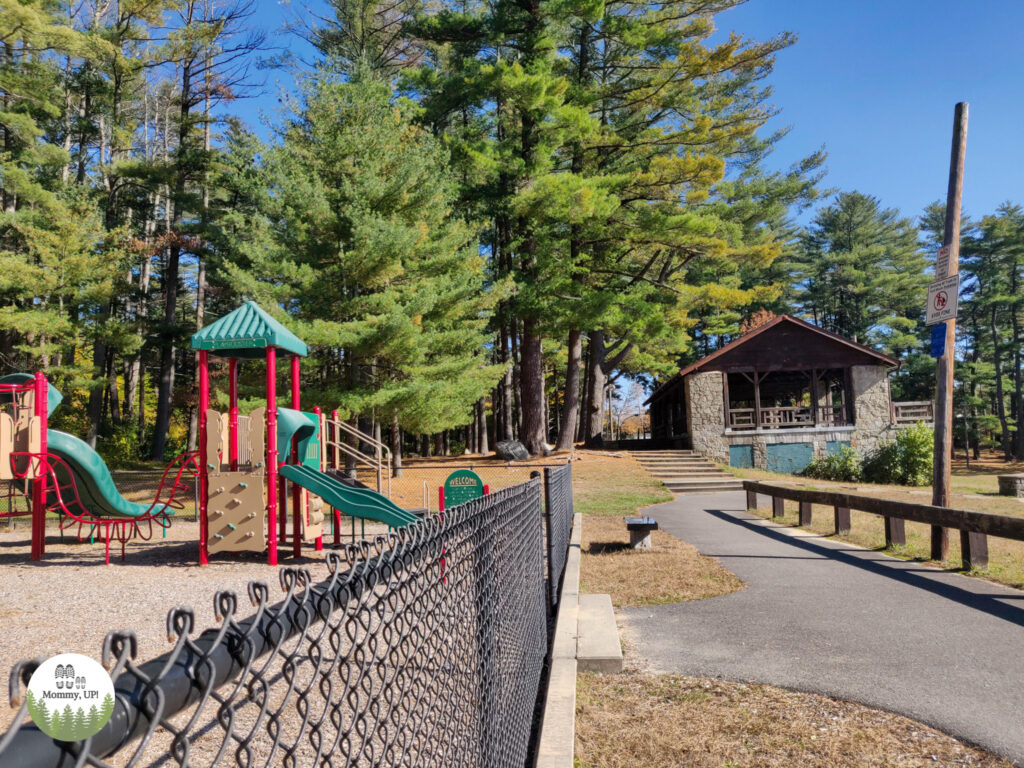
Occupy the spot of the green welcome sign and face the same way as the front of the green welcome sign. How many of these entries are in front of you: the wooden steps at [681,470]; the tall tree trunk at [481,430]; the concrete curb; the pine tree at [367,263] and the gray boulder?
1

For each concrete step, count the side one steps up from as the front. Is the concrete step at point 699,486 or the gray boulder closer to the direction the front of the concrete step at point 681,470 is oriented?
the concrete step

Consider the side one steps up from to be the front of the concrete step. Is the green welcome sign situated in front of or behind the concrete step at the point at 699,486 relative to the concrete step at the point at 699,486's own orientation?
in front

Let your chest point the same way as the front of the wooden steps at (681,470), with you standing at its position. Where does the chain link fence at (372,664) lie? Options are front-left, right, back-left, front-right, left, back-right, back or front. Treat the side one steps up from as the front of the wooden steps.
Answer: front

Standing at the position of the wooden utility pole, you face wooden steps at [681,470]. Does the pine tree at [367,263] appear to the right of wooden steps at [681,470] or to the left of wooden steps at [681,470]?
left

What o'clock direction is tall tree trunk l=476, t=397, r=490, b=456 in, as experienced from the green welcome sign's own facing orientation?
The tall tree trunk is roughly at 6 o'clock from the green welcome sign.

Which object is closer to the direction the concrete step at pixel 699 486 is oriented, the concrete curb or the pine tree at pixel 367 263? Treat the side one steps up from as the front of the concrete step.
the concrete curb

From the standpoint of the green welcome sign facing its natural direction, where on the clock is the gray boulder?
The gray boulder is roughly at 6 o'clock from the green welcome sign.

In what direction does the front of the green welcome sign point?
toward the camera
